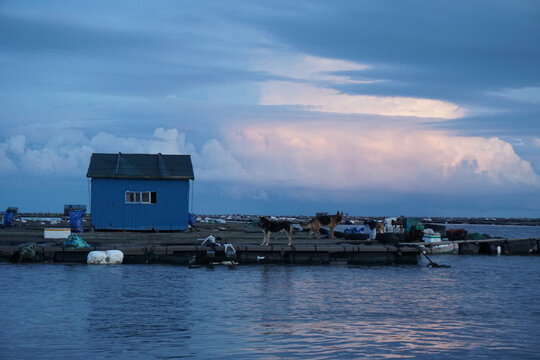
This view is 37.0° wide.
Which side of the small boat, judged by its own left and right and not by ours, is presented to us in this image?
right

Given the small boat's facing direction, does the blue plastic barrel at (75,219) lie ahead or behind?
behind

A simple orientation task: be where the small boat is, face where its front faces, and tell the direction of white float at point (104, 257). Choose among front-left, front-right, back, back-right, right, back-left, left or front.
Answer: back-right
